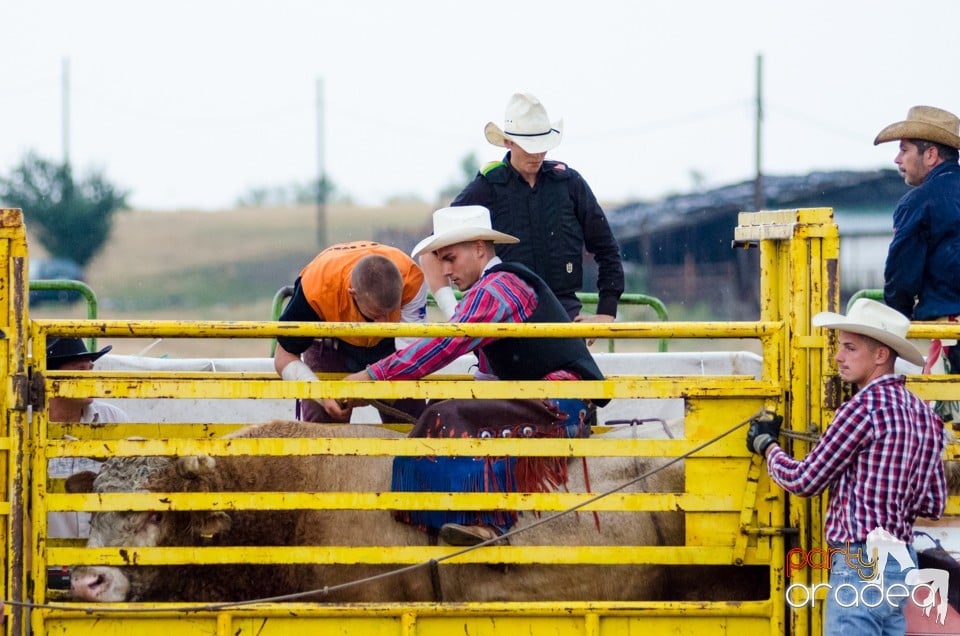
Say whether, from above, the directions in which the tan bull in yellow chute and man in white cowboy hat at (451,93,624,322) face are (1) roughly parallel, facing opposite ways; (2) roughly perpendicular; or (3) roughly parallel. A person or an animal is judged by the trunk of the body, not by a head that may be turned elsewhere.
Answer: roughly perpendicular

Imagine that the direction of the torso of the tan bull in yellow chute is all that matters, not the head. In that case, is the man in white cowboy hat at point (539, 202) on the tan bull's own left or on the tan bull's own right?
on the tan bull's own right

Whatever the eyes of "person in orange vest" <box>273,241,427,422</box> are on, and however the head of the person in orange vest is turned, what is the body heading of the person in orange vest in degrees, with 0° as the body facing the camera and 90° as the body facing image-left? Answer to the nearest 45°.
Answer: approximately 315°

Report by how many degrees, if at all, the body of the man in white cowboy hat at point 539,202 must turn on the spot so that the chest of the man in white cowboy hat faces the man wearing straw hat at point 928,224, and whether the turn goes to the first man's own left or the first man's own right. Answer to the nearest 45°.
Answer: approximately 90° to the first man's own left

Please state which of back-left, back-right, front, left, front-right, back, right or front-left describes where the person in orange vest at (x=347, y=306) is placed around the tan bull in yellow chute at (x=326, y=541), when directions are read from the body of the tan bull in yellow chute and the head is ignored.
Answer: right

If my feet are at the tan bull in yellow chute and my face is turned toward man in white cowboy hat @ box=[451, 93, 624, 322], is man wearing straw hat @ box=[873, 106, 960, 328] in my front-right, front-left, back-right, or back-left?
front-right

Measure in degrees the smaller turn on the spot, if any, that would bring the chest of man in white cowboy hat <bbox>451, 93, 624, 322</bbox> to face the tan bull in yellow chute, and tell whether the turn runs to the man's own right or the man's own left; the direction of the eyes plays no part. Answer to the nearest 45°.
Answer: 0° — they already face it

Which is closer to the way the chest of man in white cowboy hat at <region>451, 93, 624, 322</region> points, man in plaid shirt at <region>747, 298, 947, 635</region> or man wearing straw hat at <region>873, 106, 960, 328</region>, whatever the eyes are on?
the man in plaid shirt

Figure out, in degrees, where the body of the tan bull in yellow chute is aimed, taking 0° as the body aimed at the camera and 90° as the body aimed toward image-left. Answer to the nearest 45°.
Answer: approximately 90°

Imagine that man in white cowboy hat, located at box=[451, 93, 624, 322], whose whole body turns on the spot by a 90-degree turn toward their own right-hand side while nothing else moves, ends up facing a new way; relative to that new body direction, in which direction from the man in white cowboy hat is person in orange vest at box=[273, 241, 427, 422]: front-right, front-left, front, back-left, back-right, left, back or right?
front-left

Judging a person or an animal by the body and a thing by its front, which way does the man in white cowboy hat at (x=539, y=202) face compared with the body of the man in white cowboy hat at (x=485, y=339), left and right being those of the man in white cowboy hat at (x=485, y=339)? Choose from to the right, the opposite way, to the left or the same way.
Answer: to the left

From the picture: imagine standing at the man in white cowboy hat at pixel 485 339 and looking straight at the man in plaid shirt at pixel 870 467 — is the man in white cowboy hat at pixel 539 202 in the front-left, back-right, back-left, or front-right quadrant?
back-left

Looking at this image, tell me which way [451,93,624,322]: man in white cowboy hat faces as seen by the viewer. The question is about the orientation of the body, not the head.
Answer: toward the camera

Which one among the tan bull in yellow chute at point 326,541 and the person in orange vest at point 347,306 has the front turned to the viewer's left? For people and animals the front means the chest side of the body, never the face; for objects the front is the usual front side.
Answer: the tan bull in yellow chute
